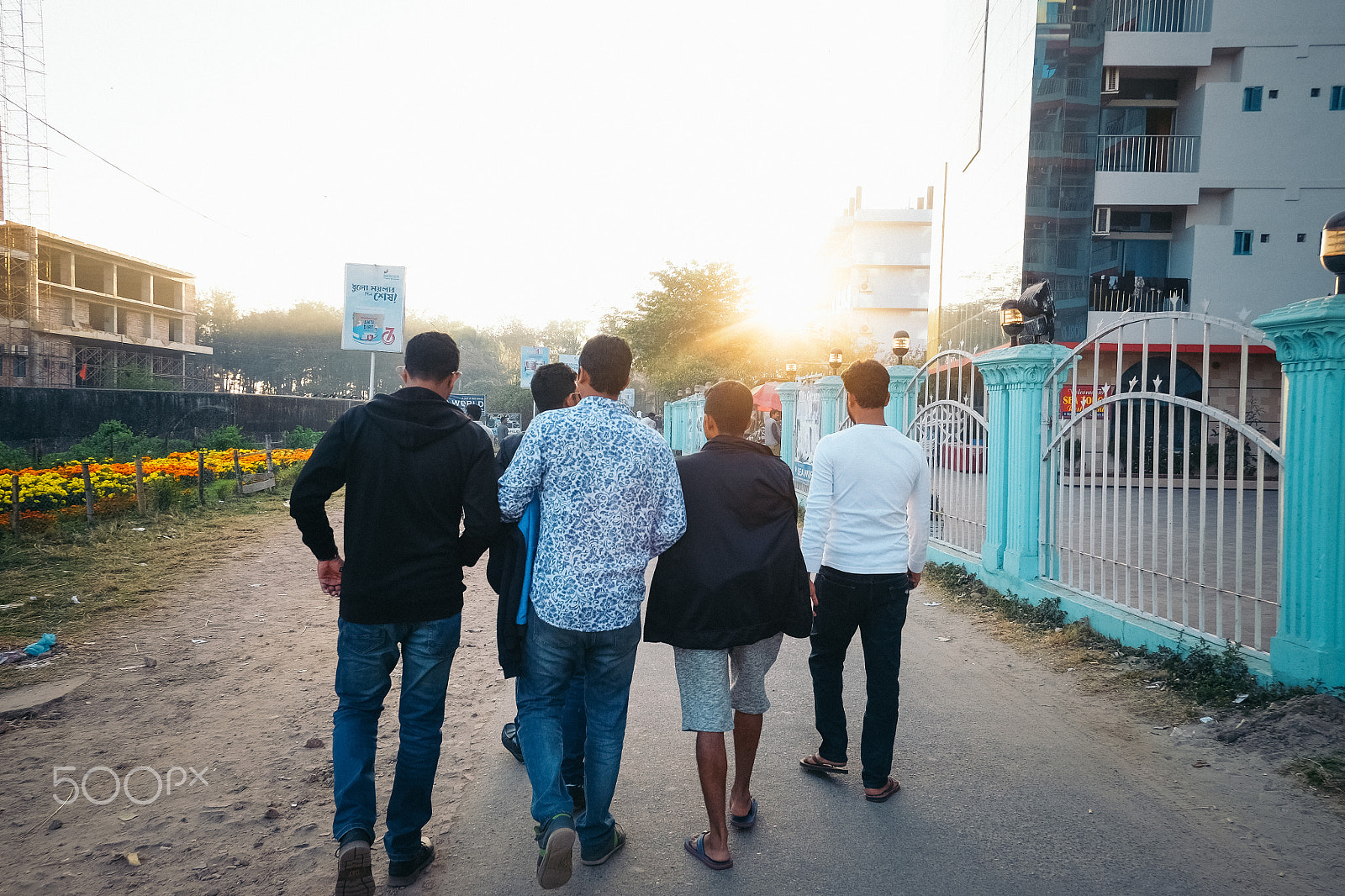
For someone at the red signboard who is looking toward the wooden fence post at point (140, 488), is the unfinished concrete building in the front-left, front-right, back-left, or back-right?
front-right

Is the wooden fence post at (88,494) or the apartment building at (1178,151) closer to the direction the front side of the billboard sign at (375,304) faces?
the wooden fence post

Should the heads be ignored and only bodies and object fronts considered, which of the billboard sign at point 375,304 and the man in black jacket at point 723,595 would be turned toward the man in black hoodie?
the billboard sign

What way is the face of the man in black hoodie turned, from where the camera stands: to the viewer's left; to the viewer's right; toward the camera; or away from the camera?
away from the camera

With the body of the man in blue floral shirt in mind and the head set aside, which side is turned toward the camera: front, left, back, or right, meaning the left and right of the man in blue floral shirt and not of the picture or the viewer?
back

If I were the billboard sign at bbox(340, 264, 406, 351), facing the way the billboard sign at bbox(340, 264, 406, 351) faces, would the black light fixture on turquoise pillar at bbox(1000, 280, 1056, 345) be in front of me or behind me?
in front

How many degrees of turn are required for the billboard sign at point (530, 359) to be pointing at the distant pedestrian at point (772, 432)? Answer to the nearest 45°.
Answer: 0° — it already faces them

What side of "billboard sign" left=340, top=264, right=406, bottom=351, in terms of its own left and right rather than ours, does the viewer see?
front

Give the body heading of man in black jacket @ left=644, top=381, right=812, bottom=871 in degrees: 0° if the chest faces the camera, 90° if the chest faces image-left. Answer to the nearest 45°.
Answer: approximately 180°

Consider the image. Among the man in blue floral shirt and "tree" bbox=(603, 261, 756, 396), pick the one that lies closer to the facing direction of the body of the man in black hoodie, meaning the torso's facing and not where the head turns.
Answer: the tree

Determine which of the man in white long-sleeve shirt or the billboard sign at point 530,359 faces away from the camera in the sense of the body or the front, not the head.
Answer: the man in white long-sleeve shirt

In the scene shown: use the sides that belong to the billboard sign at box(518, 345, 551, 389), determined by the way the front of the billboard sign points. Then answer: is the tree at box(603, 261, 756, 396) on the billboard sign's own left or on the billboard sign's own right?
on the billboard sign's own left

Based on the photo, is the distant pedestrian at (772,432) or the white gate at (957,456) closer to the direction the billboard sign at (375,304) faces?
the white gate

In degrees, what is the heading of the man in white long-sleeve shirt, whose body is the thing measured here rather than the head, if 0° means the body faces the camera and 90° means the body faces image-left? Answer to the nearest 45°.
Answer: approximately 180°

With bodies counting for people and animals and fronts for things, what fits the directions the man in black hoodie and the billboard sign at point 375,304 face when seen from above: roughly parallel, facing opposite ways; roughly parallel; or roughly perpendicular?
roughly parallel, facing opposite ways

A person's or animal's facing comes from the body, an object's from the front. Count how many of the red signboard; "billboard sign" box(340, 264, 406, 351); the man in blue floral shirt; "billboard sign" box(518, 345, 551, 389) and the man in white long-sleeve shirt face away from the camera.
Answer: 2

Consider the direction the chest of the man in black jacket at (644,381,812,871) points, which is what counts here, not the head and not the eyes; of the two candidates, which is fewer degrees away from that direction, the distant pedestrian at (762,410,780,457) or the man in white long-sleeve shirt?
the distant pedestrian

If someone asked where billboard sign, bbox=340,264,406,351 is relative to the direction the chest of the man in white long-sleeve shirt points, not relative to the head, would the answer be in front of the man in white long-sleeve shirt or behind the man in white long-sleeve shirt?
in front

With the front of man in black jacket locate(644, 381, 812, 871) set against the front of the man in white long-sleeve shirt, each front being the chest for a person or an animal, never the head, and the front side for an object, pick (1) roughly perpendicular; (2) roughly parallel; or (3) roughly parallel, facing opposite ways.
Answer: roughly parallel
